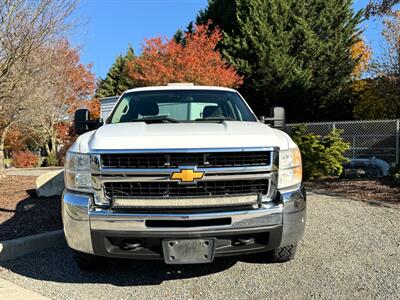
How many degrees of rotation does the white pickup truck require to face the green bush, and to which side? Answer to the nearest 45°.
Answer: approximately 135° to its left

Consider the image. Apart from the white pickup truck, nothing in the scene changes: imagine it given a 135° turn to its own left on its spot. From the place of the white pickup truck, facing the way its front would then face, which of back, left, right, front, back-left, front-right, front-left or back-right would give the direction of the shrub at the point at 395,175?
front

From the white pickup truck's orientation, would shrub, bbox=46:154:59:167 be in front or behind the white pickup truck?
behind

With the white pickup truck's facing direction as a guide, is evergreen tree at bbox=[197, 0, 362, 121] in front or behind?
behind

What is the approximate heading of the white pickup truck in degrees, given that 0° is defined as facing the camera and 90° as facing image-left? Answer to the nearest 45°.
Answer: approximately 0°

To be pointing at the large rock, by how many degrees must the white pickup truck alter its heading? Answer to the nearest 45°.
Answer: approximately 135° to its right

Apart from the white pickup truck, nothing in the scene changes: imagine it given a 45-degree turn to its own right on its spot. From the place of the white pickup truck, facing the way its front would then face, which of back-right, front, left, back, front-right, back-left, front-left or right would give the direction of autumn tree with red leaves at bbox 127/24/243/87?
back-right

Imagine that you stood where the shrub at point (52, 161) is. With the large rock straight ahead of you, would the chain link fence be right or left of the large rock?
left

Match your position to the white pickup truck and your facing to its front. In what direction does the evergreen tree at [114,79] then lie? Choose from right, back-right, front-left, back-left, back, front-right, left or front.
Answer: back
